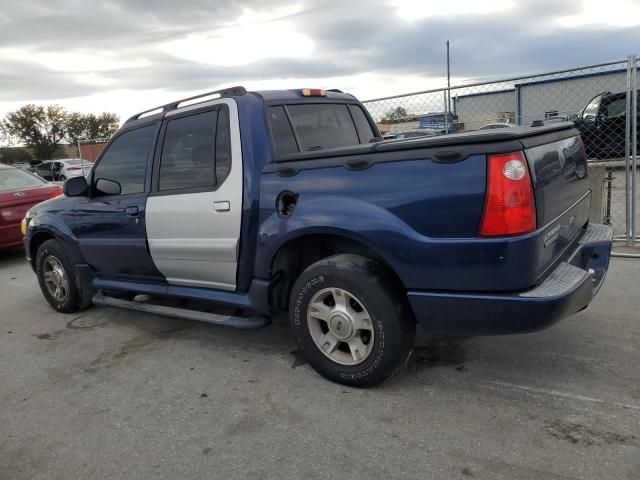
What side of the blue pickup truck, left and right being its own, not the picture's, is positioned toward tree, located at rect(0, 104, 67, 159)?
front

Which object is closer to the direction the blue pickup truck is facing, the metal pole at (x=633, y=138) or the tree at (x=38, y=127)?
the tree

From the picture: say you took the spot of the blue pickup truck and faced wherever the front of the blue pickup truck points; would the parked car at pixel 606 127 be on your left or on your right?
on your right

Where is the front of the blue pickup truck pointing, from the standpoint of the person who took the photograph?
facing away from the viewer and to the left of the viewer

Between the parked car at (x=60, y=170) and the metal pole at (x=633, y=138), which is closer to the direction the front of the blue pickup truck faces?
the parked car

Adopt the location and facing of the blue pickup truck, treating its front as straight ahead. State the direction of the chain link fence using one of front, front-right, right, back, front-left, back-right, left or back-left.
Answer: right

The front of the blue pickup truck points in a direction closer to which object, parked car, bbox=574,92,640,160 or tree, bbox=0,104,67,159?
the tree

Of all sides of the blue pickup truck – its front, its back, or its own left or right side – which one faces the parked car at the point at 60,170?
front

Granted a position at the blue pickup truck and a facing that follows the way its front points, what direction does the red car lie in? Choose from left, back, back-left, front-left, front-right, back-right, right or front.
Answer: front

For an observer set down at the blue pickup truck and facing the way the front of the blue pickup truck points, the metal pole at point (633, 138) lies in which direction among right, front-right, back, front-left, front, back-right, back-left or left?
right
